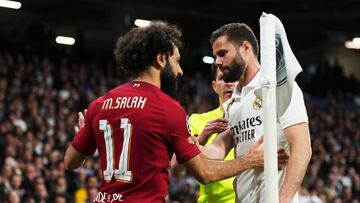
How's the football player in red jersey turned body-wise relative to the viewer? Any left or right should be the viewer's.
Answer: facing away from the viewer and to the right of the viewer

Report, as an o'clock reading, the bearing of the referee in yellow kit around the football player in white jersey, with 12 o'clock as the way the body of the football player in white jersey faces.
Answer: The referee in yellow kit is roughly at 4 o'clock from the football player in white jersey.

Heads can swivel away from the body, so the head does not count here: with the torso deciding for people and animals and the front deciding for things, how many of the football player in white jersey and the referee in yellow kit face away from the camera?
0

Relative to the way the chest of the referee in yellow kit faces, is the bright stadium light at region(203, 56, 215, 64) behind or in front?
behind

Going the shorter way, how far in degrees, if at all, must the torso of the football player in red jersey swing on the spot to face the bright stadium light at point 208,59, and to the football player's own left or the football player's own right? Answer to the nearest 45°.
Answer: approximately 45° to the football player's own left

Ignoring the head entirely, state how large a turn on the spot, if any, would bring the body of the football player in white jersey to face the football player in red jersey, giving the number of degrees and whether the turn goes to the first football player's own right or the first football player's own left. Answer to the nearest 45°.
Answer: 0° — they already face them

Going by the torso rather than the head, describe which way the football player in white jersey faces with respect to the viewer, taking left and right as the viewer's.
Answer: facing the viewer and to the left of the viewer

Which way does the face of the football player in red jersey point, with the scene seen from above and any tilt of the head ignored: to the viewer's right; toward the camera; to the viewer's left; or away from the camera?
to the viewer's right

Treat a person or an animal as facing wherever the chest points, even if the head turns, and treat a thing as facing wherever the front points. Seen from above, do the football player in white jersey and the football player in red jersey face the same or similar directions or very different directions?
very different directions

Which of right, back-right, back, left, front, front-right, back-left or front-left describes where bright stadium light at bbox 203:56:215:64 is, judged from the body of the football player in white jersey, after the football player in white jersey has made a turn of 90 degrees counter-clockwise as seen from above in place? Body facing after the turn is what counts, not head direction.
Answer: back-left

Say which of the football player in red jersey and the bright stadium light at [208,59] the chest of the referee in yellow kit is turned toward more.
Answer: the football player in red jersey
